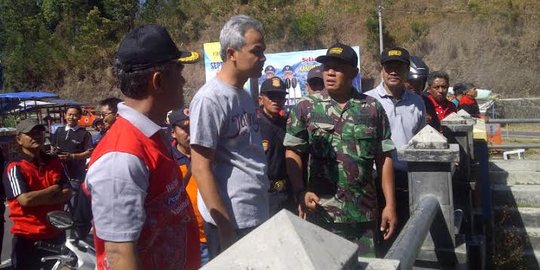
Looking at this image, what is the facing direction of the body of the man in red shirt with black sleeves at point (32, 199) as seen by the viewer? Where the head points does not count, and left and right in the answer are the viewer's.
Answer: facing the viewer and to the right of the viewer

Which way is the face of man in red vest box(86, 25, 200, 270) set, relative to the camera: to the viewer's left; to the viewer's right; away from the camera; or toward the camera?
to the viewer's right

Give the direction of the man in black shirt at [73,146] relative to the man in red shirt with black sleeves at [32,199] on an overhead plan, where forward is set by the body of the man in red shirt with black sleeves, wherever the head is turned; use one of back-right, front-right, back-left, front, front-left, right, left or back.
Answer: back-left

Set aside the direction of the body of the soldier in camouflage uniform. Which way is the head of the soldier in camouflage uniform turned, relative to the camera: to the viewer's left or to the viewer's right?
to the viewer's left

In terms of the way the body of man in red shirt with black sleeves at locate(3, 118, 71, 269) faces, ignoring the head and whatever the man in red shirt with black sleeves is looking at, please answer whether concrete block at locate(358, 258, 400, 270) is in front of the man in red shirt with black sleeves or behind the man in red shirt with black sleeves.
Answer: in front

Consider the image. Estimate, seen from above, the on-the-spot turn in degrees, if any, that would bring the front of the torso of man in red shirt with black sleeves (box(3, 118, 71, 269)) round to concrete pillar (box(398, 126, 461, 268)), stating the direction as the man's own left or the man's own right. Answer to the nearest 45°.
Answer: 0° — they already face it

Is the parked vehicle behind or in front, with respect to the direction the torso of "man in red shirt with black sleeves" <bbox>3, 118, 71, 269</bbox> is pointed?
in front
